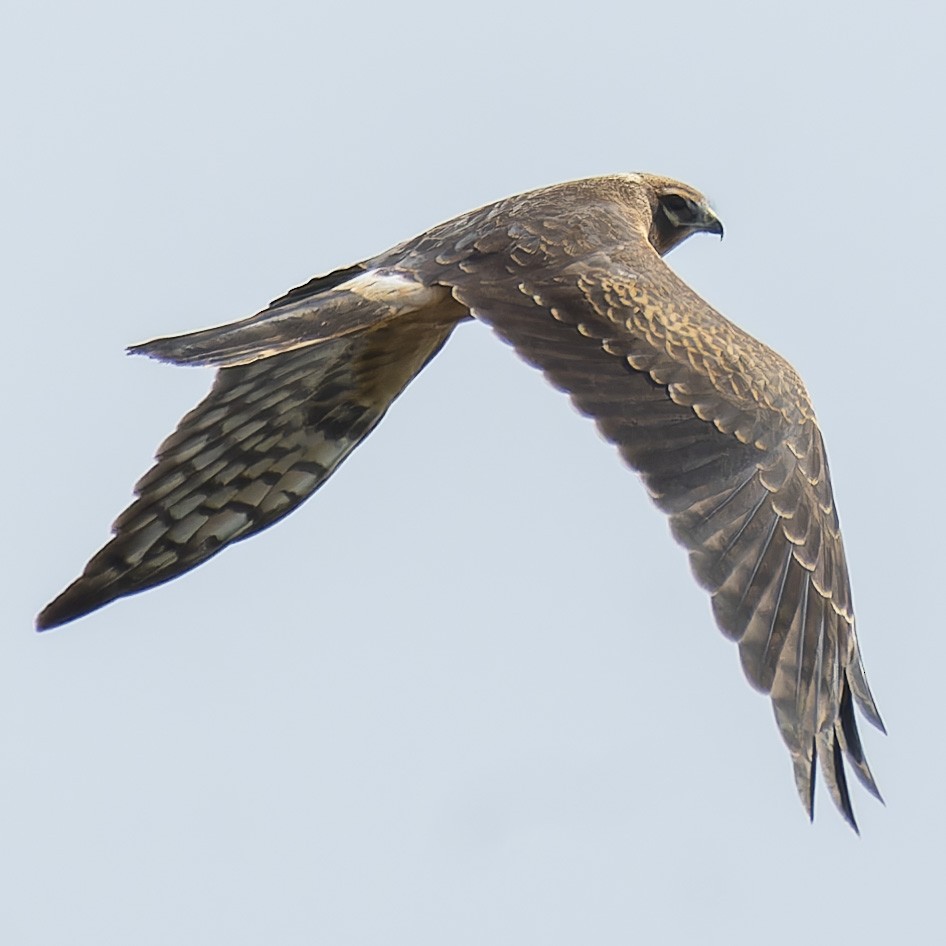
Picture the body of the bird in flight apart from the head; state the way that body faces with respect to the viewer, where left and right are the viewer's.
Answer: facing away from the viewer and to the right of the viewer
